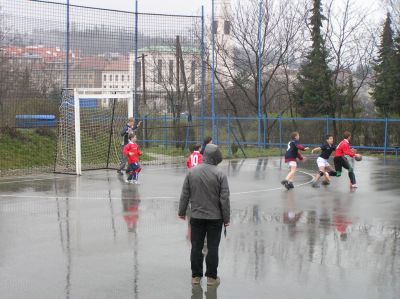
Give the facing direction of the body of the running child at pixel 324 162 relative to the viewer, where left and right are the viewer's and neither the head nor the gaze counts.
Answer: facing the viewer and to the right of the viewer

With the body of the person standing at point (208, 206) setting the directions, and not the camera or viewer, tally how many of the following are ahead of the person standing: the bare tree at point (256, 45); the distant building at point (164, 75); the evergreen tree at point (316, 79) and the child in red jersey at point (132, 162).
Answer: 4

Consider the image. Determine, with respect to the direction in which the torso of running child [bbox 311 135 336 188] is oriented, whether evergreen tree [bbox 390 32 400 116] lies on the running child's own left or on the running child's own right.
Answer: on the running child's own left

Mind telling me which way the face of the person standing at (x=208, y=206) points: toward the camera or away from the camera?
away from the camera

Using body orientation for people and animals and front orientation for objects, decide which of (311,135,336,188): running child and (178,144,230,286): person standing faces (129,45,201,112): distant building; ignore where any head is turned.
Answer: the person standing

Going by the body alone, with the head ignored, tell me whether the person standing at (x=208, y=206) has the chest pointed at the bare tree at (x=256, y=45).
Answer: yes

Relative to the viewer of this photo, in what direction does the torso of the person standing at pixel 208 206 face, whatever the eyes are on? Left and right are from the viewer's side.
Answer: facing away from the viewer

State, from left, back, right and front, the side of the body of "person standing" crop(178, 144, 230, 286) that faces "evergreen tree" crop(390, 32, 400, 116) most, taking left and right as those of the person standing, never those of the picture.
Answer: front

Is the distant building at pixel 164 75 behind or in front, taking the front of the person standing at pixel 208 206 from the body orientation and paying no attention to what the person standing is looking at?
in front

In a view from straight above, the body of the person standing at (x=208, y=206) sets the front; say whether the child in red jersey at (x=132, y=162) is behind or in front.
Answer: in front

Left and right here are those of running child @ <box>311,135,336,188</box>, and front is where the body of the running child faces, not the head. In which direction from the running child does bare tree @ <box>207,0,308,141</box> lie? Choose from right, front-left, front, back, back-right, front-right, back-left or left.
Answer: back-left

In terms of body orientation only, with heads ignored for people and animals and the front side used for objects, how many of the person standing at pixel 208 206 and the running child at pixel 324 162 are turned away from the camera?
1

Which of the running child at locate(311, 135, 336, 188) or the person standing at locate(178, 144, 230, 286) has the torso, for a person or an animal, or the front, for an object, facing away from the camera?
the person standing

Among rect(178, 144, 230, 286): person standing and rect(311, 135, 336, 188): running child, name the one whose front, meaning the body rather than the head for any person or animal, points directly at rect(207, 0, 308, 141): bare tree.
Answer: the person standing

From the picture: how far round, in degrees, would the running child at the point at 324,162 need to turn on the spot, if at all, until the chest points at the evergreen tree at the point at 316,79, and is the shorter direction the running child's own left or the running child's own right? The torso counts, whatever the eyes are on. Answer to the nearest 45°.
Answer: approximately 135° to the running child's own left

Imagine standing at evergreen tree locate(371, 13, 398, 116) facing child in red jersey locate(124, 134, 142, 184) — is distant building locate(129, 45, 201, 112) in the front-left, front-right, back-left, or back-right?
back-right
